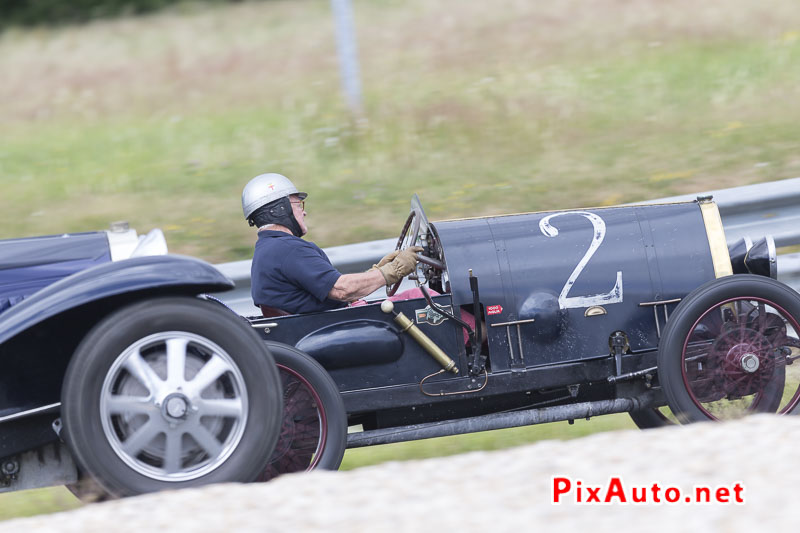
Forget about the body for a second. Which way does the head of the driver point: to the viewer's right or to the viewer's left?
to the viewer's right

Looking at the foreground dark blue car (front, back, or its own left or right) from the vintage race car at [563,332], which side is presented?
front

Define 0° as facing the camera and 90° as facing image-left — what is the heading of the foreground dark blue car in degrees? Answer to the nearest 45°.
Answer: approximately 270°

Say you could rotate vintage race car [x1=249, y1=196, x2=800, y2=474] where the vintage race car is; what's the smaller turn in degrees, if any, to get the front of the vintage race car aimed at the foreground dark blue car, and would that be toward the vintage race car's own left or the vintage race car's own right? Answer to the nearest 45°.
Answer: approximately 135° to the vintage race car's own right

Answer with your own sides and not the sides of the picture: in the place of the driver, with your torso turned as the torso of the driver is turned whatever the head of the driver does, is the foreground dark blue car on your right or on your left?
on your right

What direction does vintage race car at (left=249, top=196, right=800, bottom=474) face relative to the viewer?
to the viewer's right

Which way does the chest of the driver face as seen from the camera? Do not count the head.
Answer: to the viewer's right
